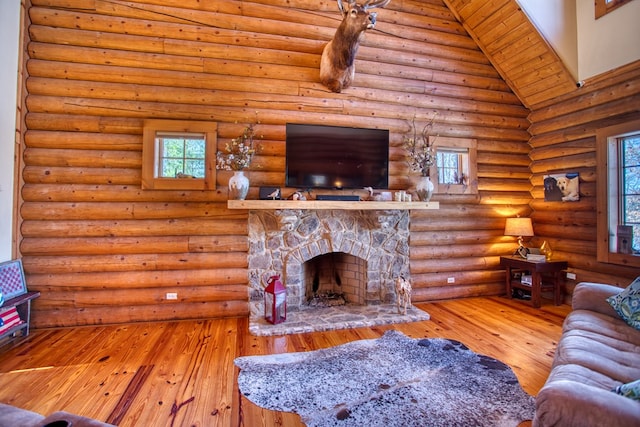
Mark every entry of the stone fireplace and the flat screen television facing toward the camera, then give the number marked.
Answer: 2

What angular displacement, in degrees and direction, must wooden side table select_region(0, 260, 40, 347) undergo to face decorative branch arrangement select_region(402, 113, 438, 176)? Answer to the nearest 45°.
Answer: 0° — it already faces it

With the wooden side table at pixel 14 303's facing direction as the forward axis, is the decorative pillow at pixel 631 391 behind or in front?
in front

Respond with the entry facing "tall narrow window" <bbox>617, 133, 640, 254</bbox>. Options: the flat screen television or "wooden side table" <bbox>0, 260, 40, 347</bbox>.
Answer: the wooden side table

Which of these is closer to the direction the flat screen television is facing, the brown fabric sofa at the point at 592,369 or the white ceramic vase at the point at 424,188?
the brown fabric sofa

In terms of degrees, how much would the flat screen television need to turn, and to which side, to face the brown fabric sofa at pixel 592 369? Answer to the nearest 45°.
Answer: approximately 45° to its left

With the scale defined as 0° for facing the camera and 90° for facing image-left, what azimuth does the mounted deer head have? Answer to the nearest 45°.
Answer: approximately 315°

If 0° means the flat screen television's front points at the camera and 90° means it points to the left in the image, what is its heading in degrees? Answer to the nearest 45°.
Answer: approximately 0°

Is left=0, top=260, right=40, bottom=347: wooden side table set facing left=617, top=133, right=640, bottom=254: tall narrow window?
yes

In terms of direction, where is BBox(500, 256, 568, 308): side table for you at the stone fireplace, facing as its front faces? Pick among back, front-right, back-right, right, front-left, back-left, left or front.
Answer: left

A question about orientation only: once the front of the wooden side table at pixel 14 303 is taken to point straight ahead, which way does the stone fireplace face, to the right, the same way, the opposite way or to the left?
to the right
